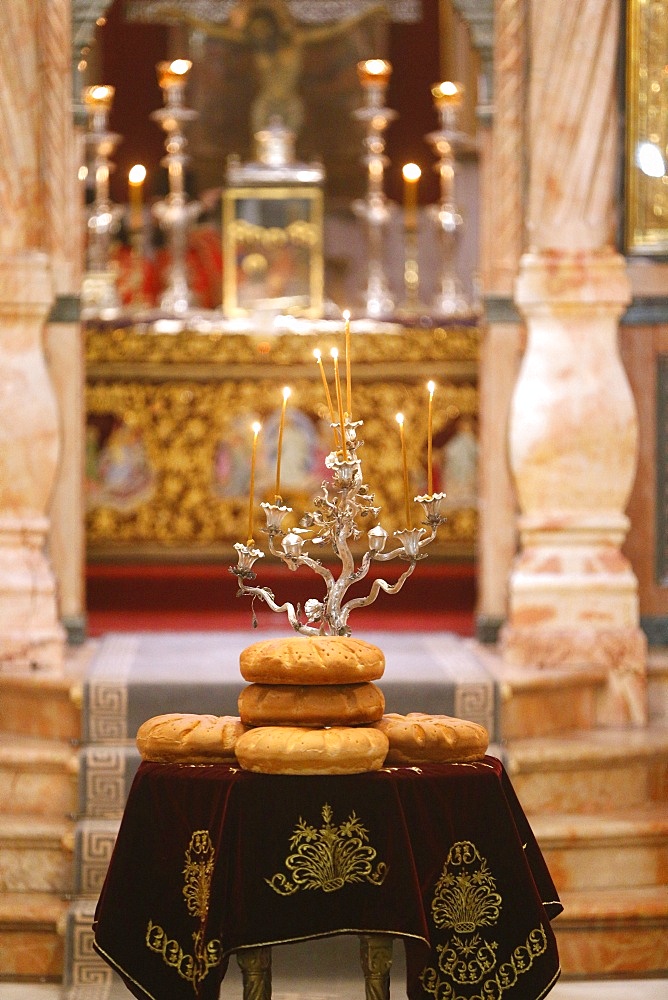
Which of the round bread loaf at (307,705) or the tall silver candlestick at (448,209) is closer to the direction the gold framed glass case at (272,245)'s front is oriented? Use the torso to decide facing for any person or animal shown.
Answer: the round bread loaf

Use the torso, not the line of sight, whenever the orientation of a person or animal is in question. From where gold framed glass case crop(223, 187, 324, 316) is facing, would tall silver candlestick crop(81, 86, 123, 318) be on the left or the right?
on its right

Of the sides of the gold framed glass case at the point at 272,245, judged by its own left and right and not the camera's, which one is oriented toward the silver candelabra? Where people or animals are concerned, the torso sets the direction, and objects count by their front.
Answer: front

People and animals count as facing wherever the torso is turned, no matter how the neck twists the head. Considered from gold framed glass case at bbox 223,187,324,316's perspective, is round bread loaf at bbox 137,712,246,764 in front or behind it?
in front

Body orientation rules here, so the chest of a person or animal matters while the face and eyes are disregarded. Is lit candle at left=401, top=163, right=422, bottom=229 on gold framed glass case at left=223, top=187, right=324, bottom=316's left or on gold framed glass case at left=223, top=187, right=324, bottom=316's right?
on its left

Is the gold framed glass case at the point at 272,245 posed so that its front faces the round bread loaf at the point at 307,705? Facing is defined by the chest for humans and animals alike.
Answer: yes

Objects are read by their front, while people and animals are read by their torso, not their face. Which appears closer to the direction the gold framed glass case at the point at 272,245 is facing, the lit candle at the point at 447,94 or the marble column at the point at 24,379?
the marble column

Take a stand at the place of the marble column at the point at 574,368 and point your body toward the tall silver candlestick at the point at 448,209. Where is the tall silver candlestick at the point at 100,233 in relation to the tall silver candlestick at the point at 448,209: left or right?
left

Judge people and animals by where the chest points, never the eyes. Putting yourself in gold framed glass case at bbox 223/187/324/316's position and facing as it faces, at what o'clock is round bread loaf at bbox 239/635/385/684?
The round bread loaf is roughly at 12 o'clock from the gold framed glass case.

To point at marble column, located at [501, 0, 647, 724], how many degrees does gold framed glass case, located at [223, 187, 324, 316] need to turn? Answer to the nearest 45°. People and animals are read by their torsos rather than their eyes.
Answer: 0° — it already faces it

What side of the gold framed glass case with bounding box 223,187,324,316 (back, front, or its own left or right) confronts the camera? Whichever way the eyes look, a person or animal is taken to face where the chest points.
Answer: front

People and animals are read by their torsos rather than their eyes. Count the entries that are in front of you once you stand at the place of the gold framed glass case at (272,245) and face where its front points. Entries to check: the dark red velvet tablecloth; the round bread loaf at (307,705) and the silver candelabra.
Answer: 3

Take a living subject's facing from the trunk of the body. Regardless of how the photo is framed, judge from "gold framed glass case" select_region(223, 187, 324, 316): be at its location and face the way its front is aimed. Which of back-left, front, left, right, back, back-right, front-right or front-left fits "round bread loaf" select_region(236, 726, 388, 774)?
front
